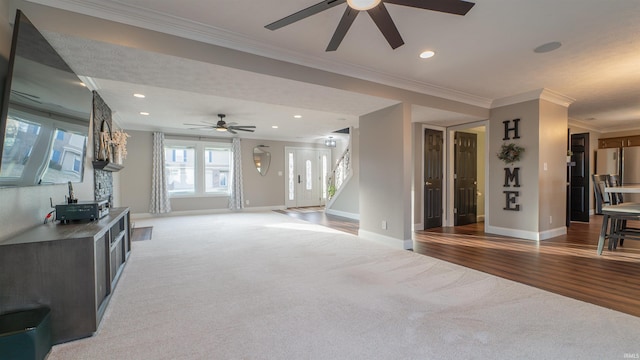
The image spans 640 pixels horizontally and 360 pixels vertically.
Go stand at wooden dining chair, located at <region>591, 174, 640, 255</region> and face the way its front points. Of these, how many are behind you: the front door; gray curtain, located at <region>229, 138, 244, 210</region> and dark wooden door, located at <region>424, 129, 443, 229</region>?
3

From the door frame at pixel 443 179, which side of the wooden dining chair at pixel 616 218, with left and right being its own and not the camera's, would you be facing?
back

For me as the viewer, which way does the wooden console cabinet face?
facing to the right of the viewer

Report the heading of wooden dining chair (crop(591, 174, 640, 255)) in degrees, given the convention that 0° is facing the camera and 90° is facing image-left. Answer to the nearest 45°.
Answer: approximately 270°

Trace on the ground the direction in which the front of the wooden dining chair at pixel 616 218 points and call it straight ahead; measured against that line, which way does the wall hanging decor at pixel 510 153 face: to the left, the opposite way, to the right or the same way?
to the right

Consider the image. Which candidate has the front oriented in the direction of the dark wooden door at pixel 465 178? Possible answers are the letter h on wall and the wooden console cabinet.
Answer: the wooden console cabinet

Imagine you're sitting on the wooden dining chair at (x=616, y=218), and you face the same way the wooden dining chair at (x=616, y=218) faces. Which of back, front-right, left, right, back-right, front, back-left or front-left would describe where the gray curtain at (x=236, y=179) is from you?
back

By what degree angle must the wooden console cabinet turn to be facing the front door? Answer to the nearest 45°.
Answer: approximately 45° to its left

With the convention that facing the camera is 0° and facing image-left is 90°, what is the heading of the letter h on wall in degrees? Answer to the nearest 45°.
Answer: approximately 0°
